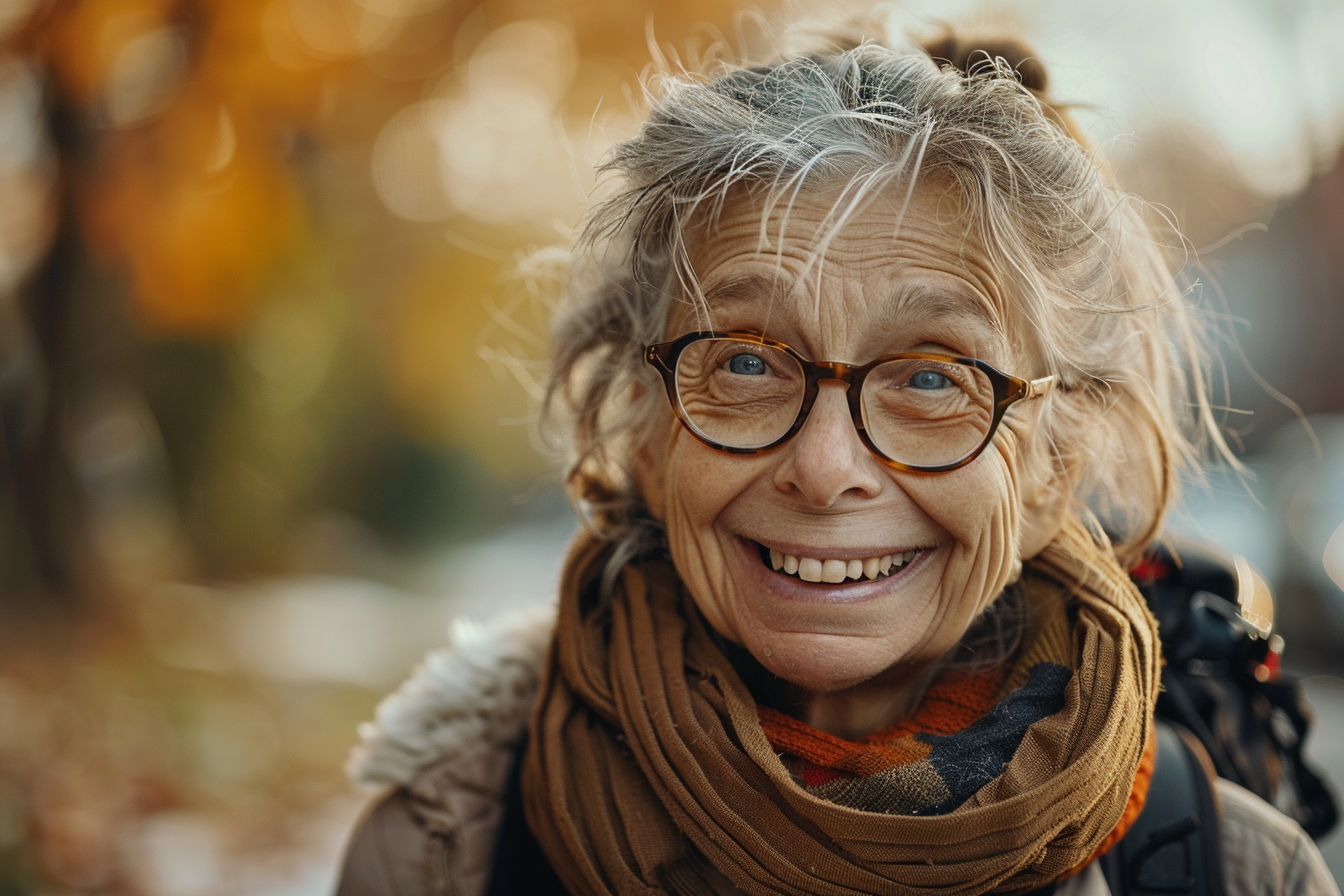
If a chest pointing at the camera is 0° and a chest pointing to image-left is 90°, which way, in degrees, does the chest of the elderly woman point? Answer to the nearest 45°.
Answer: approximately 0°
